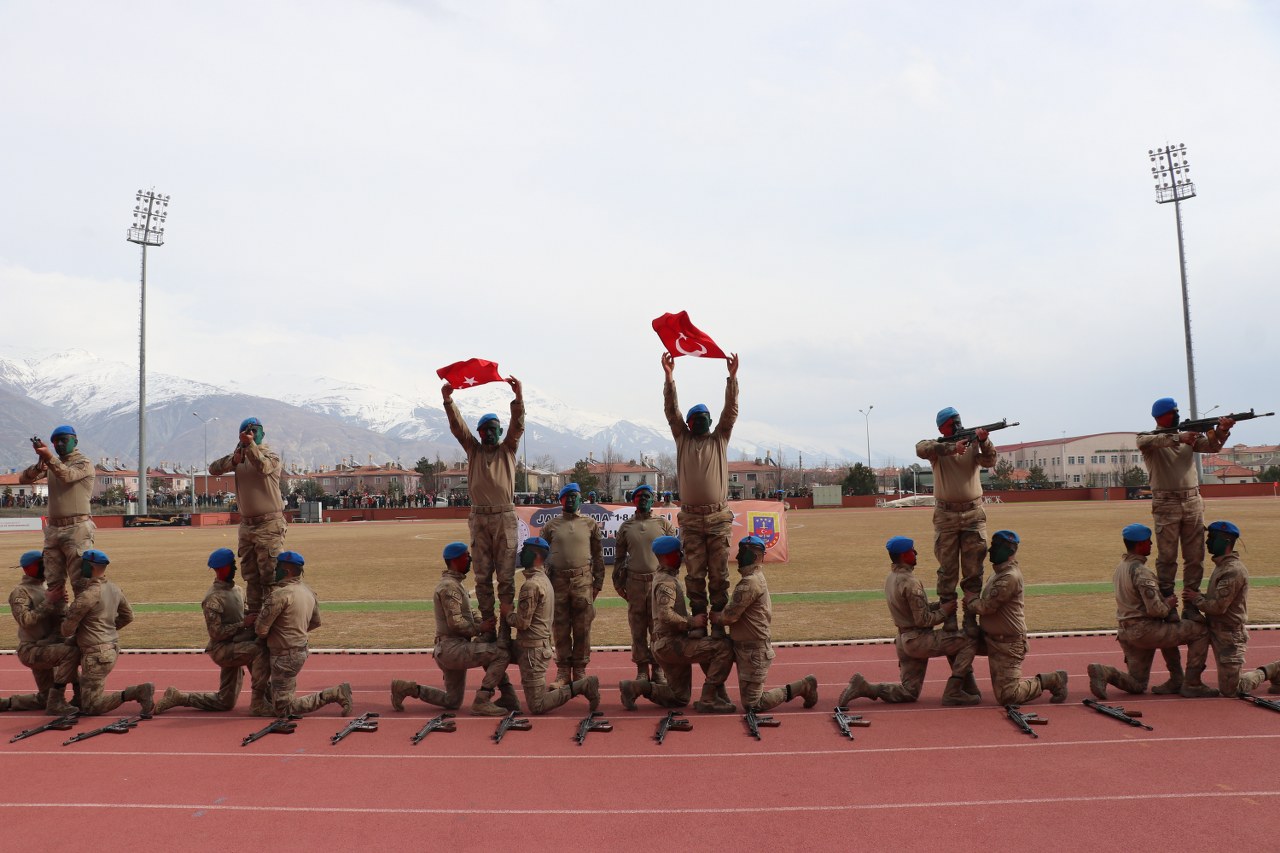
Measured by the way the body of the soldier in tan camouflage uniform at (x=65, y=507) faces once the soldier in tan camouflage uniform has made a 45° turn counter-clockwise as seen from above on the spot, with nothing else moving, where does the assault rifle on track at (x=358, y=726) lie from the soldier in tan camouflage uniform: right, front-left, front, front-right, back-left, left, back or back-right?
front-left

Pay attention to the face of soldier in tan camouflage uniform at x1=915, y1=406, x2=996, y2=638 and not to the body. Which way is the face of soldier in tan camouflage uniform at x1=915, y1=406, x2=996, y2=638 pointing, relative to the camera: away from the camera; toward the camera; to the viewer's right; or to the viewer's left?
to the viewer's right

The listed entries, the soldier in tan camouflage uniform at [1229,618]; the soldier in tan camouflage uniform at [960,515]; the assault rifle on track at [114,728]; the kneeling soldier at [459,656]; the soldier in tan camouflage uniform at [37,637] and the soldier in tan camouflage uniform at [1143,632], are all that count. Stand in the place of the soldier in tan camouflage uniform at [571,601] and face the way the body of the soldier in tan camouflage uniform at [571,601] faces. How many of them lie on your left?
3

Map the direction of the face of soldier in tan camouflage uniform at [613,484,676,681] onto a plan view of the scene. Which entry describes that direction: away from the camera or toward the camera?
toward the camera

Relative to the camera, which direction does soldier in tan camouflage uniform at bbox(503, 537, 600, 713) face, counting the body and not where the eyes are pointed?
to the viewer's left

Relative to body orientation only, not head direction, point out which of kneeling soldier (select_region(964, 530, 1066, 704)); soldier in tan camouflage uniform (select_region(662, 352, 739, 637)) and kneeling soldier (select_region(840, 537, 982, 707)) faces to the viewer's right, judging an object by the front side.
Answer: kneeling soldier (select_region(840, 537, 982, 707))

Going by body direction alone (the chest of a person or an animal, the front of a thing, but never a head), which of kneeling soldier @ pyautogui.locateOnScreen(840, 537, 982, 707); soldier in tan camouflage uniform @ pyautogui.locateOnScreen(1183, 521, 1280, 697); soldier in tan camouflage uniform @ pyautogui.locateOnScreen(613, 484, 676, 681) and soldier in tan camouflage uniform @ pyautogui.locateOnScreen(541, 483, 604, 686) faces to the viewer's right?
the kneeling soldier

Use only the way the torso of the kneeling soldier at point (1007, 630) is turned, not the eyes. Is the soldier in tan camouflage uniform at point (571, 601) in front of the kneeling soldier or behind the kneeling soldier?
in front

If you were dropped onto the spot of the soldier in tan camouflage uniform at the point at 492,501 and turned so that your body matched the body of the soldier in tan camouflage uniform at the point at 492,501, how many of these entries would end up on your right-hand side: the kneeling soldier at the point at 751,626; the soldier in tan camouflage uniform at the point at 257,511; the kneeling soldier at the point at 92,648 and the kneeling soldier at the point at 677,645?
2

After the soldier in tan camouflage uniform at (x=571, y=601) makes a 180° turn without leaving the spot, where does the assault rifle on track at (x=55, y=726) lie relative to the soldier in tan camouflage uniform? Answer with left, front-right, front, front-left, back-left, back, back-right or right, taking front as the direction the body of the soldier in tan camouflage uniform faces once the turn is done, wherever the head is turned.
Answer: left

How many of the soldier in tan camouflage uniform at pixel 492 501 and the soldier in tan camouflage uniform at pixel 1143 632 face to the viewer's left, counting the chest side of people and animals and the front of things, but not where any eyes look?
0

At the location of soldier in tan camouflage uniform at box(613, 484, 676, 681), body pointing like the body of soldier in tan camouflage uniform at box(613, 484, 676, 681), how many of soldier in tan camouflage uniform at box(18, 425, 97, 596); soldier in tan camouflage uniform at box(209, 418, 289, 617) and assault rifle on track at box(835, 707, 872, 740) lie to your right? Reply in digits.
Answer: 2

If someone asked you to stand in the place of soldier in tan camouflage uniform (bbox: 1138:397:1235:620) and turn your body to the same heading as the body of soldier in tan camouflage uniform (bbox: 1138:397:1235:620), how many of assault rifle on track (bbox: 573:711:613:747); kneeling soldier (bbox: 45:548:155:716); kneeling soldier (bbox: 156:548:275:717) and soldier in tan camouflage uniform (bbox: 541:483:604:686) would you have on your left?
0

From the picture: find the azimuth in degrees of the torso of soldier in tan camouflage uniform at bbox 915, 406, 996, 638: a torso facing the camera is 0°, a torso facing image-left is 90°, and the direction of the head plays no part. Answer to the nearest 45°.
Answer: approximately 0°

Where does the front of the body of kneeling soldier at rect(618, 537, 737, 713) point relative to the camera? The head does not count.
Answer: to the viewer's right

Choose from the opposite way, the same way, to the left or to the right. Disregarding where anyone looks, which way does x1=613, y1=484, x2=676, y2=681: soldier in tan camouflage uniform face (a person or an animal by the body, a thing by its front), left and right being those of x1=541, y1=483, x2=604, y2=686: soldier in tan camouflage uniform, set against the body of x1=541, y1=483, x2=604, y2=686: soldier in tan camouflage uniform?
the same way

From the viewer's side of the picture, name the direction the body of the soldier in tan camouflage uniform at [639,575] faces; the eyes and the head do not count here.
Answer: toward the camera
